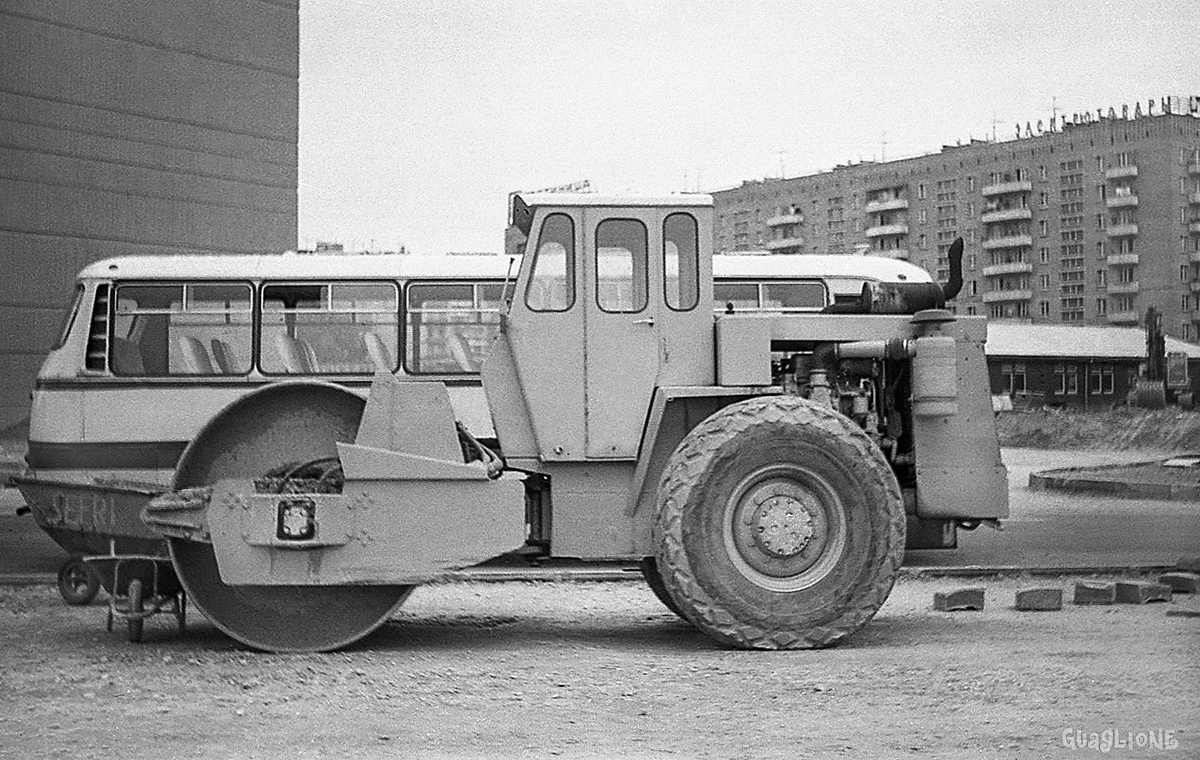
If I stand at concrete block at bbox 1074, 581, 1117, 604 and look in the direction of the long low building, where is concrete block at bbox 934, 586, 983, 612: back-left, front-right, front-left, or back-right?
back-left

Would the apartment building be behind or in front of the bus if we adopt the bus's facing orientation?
in front

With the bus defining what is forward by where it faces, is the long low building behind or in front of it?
in front

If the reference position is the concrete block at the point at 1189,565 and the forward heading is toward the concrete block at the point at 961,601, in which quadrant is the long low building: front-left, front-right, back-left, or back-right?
back-right

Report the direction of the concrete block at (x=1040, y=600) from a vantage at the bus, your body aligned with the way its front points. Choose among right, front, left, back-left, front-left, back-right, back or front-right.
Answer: front-right

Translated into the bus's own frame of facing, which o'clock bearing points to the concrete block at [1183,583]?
The concrete block is roughly at 1 o'clock from the bus.

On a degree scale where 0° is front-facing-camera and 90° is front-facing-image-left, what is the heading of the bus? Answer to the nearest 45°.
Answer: approximately 270°
